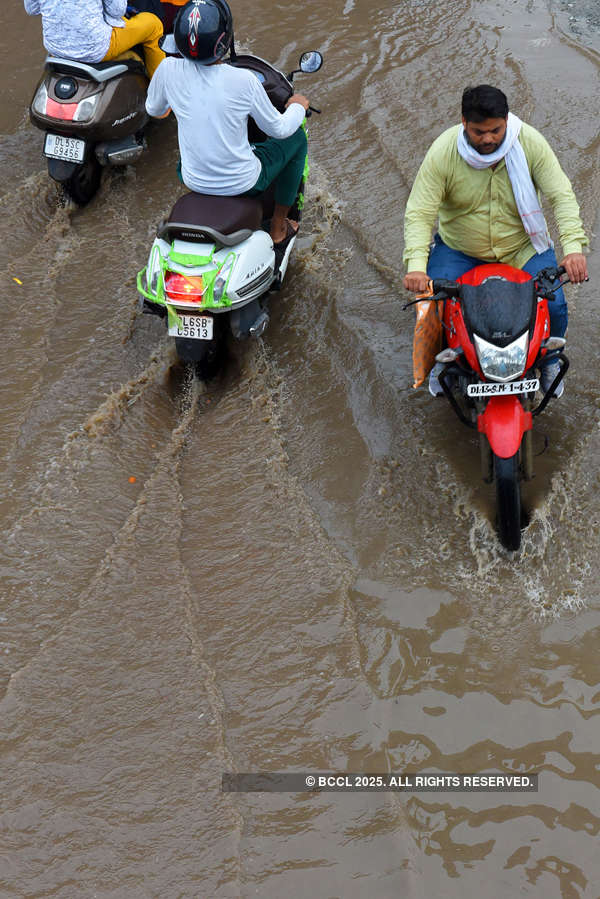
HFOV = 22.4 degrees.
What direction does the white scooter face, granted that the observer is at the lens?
facing away from the viewer and to the right of the viewer

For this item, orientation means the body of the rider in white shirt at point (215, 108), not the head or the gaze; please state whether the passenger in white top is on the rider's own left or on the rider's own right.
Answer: on the rider's own left

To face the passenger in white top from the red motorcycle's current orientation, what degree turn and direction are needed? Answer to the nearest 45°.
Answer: approximately 135° to its right

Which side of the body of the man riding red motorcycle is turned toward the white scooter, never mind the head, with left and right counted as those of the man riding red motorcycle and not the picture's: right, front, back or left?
right

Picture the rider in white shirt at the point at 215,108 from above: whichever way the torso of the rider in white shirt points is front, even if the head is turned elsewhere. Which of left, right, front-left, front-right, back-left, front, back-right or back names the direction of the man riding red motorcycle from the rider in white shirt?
right

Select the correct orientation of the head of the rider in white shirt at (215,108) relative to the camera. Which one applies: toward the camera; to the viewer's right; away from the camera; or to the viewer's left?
away from the camera
